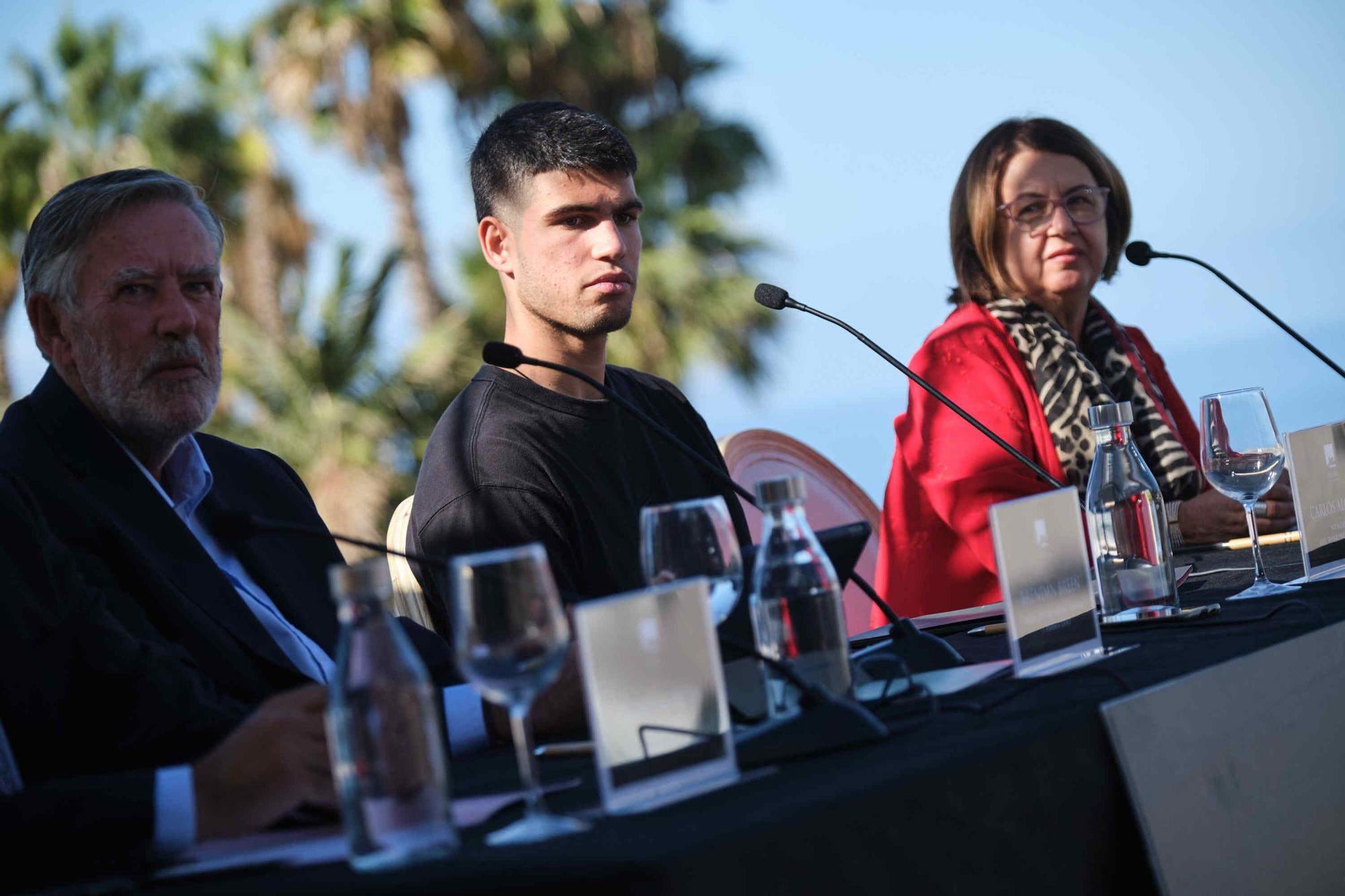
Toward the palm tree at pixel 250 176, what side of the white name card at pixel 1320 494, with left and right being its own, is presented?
back

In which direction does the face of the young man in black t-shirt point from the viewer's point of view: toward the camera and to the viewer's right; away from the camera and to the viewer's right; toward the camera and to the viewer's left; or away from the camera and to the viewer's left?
toward the camera and to the viewer's right

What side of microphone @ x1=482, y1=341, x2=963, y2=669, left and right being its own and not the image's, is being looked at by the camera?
left

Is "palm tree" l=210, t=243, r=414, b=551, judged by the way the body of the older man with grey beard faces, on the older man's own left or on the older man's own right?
on the older man's own left
